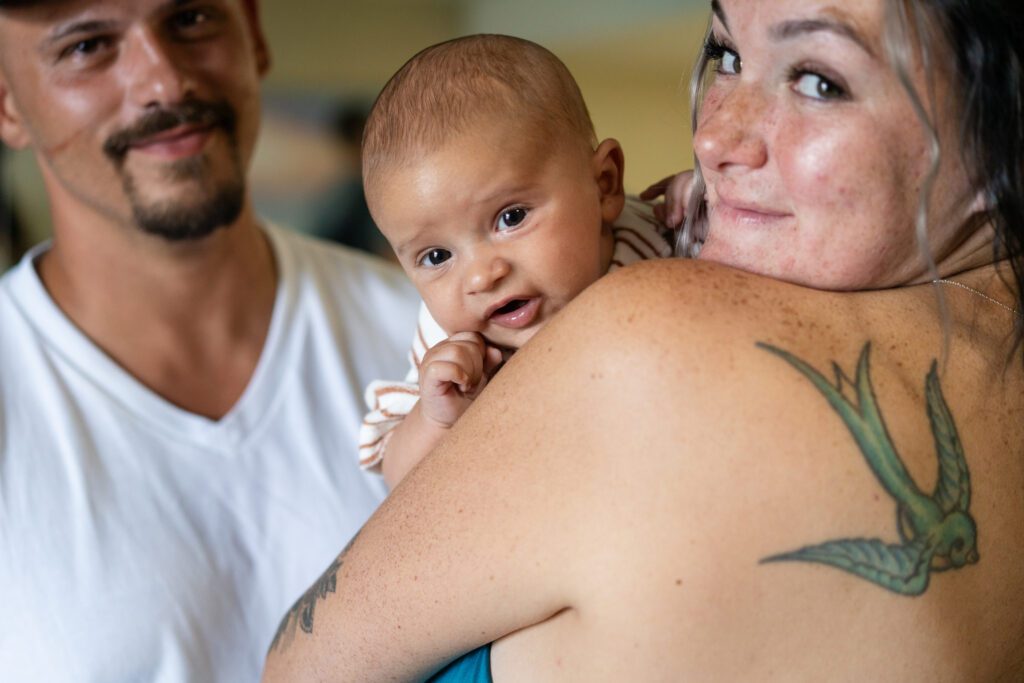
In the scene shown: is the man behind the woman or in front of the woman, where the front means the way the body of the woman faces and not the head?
in front

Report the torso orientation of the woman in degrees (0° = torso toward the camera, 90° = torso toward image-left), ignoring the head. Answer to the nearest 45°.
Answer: approximately 135°

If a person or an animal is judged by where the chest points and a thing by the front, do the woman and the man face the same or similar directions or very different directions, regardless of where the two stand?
very different directions

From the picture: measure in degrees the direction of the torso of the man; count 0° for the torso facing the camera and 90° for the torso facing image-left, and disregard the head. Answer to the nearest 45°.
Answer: approximately 315°
